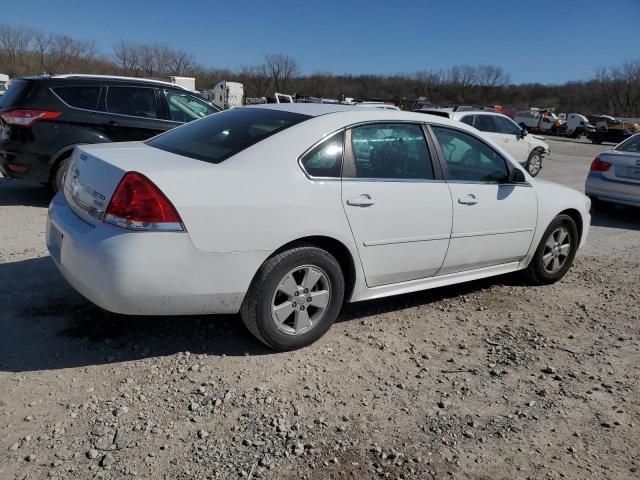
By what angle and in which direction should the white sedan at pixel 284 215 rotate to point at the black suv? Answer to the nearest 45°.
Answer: approximately 90° to its left

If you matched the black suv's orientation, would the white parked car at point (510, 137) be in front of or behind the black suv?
in front

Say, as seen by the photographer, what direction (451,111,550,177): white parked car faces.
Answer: facing the viewer and to the right of the viewer

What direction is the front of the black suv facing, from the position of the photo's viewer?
facing away from the viewer and to the right of the viewer

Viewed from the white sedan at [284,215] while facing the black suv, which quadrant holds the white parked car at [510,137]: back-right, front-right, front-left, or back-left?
front-right

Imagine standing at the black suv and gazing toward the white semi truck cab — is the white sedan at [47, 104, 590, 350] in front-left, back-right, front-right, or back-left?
back-right

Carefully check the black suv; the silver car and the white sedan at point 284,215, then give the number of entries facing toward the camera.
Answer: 0

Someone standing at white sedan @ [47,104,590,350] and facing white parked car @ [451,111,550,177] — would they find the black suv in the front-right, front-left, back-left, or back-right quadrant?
front-left

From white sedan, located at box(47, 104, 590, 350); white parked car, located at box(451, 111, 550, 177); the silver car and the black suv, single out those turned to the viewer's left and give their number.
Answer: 0

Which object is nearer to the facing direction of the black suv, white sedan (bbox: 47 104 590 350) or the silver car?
the silver car

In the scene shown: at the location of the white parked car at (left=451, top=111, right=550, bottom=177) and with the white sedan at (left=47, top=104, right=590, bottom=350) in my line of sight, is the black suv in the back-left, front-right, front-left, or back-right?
front-right

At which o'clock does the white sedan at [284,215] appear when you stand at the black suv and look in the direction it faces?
The white sedan is roughly at 4 o'clock from the black suv.

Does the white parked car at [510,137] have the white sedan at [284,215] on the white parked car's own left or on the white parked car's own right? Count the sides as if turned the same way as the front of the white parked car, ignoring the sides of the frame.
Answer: on the white parked car's own right

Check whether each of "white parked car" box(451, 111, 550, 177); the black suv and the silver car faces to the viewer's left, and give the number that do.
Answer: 0

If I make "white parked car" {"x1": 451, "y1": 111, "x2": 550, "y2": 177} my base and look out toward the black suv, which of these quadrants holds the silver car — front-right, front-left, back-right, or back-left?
front-left

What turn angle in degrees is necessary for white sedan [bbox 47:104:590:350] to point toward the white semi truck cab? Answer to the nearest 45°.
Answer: approximately 45° to its left

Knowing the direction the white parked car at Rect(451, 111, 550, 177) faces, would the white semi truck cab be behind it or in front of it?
behind

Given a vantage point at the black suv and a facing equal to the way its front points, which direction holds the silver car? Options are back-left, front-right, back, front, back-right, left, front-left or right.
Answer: front-right

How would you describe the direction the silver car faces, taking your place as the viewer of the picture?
facing away from the viewer and to the right of the viewer

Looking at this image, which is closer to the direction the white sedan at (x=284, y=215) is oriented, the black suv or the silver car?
the silver car
